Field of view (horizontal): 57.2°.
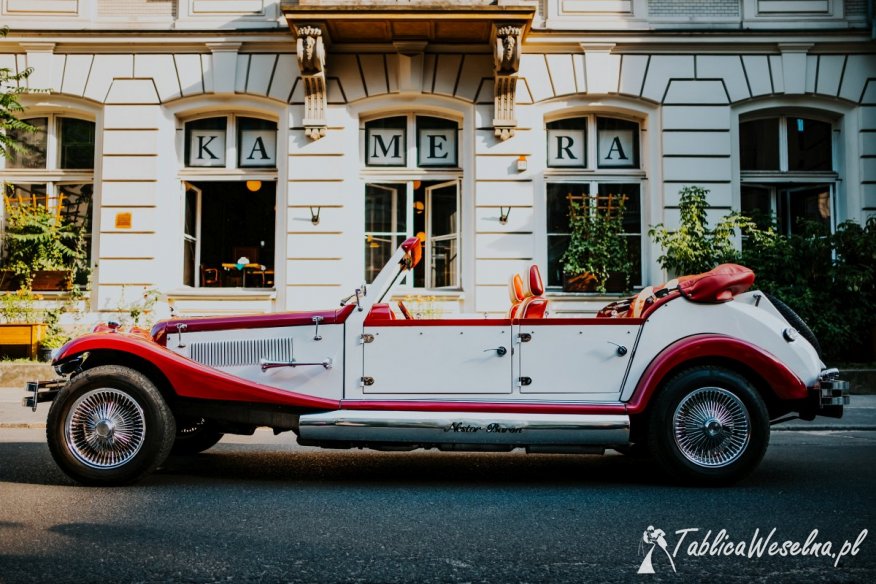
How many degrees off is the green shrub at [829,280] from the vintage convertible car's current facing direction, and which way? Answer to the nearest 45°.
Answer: approximately 135° to its right

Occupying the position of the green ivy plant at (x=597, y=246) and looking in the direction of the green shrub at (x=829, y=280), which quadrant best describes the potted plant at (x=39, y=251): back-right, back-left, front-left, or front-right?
back-right

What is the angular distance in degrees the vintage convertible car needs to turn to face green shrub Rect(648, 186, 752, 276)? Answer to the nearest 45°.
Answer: approximately 135° to its right

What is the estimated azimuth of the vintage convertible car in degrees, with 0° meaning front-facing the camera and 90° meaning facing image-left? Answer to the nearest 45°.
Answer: approximately 90°

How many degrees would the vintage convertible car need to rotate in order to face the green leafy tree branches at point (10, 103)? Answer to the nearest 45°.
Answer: approximately 45° to its right

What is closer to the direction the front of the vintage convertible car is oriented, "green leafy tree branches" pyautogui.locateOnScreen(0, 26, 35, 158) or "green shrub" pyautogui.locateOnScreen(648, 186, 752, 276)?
the green leafy tree branches

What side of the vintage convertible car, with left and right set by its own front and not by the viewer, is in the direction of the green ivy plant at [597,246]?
right

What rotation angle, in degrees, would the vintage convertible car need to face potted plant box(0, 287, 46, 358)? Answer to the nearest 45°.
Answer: approximately 45° to its right

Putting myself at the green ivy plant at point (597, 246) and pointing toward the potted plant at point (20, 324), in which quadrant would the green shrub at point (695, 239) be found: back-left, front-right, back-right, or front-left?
back-left
